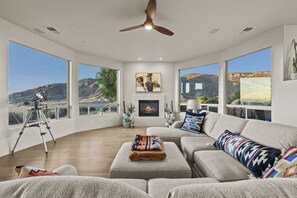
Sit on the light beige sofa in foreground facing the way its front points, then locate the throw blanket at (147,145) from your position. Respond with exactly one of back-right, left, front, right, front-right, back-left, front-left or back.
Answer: front

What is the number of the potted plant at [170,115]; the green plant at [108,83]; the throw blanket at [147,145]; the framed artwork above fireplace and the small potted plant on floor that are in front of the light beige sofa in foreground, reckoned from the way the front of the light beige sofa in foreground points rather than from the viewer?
5

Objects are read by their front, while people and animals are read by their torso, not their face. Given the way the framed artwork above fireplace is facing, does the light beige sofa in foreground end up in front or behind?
in front

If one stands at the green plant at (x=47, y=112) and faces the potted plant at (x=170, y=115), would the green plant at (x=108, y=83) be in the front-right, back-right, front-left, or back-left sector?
front-left

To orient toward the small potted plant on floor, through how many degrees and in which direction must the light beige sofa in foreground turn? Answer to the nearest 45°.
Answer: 0° — it already faces it

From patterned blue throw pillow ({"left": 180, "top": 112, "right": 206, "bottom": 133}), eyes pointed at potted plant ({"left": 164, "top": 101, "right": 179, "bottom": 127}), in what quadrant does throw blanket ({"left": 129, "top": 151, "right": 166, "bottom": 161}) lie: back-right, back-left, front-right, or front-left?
back-left

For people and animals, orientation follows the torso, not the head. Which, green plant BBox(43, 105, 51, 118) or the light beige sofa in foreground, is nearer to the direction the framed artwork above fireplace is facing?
the light beige sofa in foreground

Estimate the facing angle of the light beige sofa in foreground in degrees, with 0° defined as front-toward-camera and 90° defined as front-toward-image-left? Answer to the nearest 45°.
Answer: approximately 180°

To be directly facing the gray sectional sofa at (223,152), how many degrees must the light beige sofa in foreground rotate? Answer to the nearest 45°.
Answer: approximately 45° to its right

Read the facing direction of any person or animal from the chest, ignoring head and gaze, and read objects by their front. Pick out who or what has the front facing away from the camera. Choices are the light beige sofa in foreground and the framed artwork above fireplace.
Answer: the light beige sofa in foreground

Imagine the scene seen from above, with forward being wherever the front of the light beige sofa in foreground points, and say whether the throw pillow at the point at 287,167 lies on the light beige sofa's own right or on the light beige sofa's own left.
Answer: on the light beige sofa's own right

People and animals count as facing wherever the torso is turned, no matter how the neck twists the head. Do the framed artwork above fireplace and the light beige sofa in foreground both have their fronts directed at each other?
yes

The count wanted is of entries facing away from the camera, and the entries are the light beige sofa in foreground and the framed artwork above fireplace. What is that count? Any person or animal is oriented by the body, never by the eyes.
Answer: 1

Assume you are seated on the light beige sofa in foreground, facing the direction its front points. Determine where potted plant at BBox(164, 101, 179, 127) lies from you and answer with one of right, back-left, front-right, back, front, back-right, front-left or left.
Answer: front

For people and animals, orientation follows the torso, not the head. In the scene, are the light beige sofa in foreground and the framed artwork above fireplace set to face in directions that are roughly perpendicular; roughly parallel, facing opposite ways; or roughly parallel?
roughly parallel, facing opposite ways

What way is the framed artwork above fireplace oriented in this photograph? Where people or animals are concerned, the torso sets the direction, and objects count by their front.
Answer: toward the camera
